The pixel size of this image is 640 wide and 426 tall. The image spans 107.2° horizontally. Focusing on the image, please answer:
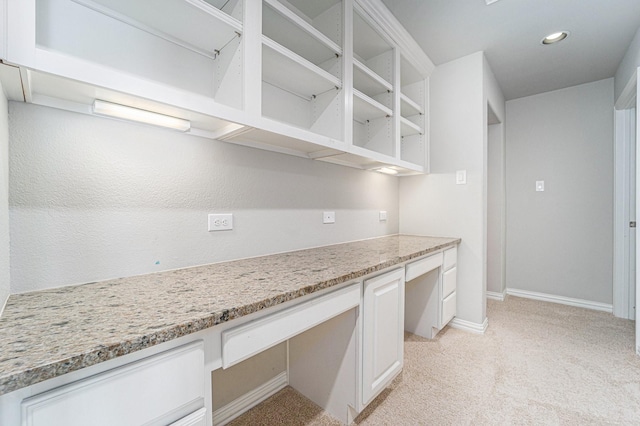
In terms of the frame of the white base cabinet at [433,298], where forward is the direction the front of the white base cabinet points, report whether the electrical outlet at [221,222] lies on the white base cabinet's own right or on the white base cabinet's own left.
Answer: on the white base cabinet's own right

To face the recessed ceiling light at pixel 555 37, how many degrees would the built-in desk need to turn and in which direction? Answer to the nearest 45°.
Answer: approximately 45° to its left

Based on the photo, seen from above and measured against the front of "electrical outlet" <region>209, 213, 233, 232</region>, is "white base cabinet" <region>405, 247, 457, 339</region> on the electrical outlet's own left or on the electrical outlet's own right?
on the electrical outlet's own left

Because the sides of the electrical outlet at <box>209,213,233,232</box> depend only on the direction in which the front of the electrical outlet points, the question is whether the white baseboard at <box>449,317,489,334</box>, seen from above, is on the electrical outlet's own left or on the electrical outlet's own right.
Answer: on the electrical outlet's own left

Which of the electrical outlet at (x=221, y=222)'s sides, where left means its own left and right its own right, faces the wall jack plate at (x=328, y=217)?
left

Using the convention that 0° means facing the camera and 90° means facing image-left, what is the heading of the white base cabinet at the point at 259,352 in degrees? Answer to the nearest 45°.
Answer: approximately 315°

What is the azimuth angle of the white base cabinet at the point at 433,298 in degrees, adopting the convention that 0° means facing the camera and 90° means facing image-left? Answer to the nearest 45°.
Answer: approximately 315°
